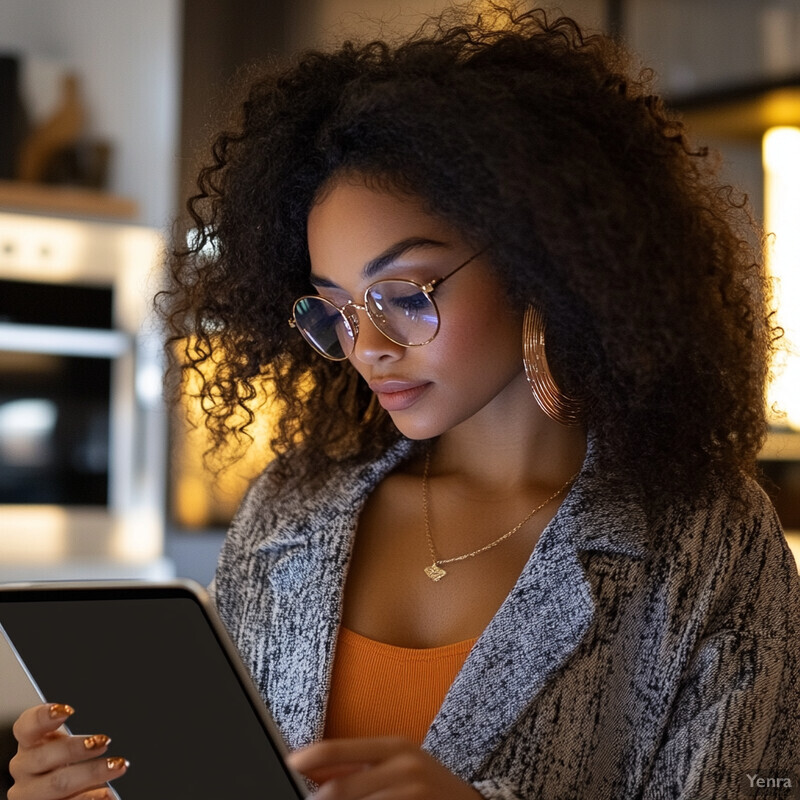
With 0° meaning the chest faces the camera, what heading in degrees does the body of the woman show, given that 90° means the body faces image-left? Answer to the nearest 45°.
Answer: approximately 45°

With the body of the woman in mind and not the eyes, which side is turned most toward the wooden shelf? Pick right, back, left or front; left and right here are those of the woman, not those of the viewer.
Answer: right

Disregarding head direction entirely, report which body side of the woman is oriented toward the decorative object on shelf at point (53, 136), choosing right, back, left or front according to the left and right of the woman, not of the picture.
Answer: right
